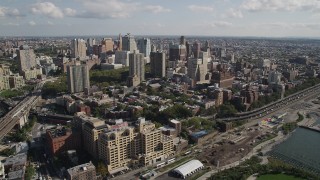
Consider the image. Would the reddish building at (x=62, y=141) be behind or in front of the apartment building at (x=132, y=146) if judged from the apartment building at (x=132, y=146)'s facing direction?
behind

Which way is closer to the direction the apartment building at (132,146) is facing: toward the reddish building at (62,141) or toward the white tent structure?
the white tent structure

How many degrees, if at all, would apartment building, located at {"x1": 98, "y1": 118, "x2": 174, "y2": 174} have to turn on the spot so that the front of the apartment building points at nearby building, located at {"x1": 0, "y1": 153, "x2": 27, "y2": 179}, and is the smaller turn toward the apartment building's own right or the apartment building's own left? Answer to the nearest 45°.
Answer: approximately 135° to the apartment building's own right

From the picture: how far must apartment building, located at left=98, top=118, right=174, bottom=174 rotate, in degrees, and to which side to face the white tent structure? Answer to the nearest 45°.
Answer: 0° — it already faces it

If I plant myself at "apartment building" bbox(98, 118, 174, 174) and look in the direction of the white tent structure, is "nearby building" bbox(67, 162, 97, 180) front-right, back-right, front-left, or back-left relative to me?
back-right

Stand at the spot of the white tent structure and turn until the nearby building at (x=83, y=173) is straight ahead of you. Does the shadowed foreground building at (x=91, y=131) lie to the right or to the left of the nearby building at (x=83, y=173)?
right

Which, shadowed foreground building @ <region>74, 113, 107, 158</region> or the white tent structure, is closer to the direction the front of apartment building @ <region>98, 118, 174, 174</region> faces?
the white tent structure

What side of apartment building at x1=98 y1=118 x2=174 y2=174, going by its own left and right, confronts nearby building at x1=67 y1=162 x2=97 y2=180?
right

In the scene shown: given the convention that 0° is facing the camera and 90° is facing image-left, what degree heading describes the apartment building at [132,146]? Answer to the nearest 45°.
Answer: approximately 315°

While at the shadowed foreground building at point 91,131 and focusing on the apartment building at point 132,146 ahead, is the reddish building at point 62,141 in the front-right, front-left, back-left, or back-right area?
back-right
